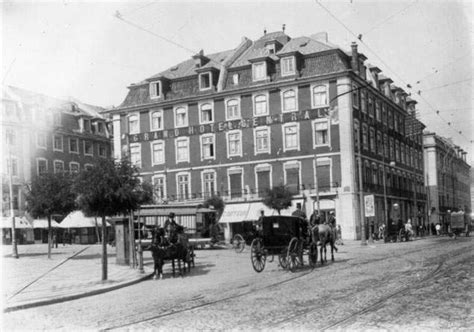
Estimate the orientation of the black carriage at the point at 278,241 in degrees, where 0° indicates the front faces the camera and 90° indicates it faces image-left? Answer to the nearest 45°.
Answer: approximately 225°

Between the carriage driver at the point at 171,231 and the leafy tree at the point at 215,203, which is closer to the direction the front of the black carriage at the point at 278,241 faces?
the leafy tree

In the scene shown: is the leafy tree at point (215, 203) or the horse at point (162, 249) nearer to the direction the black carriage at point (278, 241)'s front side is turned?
the leafy tree

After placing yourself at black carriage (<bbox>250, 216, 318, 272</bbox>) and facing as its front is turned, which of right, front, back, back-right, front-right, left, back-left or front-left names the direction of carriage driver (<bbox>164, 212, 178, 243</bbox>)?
back-left

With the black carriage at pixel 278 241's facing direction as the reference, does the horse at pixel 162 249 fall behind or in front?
behind

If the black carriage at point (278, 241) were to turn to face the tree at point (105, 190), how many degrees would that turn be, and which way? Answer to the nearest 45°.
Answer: approximately 135° to its left

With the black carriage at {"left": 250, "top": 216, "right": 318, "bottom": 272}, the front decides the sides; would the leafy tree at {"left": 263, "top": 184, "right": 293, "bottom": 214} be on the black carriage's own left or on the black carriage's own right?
on the black carriage's own left
